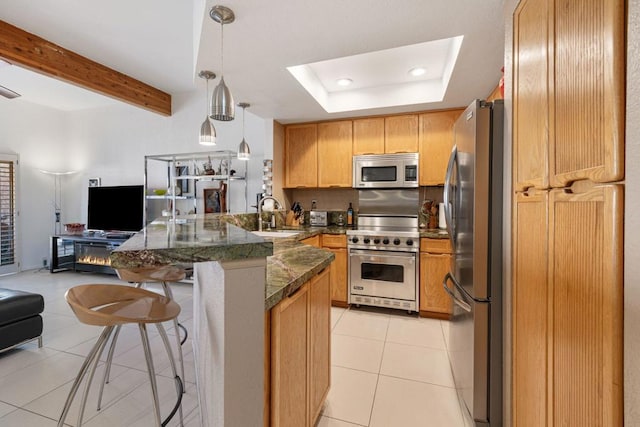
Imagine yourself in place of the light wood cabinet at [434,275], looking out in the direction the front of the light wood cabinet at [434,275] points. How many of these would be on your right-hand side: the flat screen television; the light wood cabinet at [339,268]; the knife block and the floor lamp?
4

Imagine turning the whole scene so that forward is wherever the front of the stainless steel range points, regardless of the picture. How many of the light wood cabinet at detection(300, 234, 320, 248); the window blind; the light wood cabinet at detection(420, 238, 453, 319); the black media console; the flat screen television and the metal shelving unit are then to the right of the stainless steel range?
5

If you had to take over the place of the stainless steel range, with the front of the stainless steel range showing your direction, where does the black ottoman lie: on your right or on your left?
on your right

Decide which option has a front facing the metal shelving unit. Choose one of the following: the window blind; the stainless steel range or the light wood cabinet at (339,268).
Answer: the window blind

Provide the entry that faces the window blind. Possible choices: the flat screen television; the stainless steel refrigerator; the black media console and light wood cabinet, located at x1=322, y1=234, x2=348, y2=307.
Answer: the stainless steel refrigerator

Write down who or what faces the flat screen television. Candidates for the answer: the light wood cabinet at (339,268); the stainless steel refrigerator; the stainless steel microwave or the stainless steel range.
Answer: the stainless steel refrigerator

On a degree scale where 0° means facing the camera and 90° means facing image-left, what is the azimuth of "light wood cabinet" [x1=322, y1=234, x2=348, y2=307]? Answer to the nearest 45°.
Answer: approximately 0°

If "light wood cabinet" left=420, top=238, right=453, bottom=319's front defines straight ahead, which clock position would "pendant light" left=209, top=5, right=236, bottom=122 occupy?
The pendant light is roughly at 1 o'clock from the light wood cabinet.

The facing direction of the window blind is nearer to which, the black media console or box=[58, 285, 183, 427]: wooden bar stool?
the black media console

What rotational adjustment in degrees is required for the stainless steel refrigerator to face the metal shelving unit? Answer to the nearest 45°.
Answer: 0° — it already faces it

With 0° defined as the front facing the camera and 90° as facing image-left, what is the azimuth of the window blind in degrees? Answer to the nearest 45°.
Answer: approximately 315°

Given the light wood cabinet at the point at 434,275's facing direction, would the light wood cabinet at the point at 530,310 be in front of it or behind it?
in front

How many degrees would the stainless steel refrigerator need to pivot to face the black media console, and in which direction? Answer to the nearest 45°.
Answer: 0° — it already faces it
